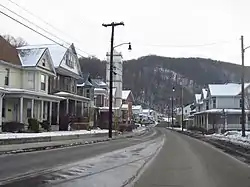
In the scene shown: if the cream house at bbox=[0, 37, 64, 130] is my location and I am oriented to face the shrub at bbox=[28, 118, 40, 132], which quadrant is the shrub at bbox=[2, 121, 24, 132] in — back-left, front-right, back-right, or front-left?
front-right

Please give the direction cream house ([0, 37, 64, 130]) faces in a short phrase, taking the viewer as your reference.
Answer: facing the viewer and to the right of the viewer

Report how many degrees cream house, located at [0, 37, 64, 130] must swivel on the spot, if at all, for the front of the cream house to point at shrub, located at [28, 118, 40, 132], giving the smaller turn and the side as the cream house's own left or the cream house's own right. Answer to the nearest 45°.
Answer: approximately 45° to the cream house's own right

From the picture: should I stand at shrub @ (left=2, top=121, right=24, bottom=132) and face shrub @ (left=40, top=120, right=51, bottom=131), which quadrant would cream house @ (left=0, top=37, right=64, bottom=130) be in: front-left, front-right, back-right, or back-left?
front-left

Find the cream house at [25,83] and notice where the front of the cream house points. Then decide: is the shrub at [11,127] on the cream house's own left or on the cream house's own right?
on the cream house's own right
